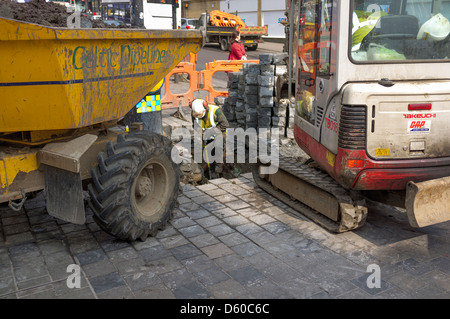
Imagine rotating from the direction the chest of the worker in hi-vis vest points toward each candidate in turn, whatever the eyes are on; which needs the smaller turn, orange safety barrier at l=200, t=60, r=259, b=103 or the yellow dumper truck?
the yellow dumper truck

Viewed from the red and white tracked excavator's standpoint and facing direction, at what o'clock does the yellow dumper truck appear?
The yellow dumper truck is roughly at 10 o'clock from the red and white tracked excavator.

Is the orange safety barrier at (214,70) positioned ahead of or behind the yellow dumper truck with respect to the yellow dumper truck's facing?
ahead

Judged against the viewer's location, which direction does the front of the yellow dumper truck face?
facing away from the viewer and to the right of the viewer
